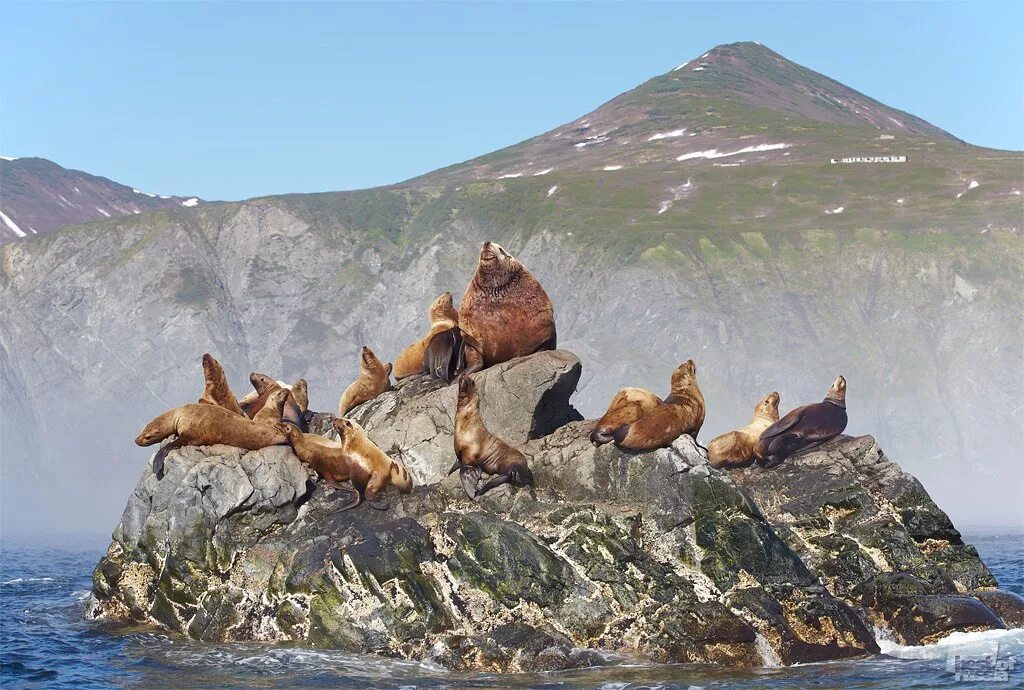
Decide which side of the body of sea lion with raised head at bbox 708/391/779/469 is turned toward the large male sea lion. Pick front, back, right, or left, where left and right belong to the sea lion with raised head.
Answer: back

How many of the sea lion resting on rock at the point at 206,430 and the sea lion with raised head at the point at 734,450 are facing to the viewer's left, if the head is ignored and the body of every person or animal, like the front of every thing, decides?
1

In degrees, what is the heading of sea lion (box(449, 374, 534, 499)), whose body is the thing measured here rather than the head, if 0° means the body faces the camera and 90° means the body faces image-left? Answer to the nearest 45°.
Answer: approximately 45°

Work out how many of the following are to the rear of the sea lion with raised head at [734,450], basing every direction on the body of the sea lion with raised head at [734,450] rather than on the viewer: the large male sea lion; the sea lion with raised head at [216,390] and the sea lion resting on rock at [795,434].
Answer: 2

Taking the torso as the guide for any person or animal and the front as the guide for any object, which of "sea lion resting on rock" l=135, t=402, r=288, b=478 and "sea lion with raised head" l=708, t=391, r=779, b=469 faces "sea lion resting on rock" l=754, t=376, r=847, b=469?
the sea lion with raised head

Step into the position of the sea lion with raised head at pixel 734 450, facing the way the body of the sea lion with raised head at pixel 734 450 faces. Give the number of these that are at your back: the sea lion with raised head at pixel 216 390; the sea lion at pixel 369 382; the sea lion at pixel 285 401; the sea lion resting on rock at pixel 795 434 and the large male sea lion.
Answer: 4

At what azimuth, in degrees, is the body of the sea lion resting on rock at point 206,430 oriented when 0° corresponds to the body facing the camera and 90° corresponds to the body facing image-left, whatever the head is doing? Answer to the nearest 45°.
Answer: approximately 90°

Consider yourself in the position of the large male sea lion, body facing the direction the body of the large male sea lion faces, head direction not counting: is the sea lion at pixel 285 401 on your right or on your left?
on your right

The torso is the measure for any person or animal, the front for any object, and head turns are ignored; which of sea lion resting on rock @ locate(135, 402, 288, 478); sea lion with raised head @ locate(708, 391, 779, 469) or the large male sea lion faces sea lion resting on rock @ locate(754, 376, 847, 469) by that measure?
the sea lion with raised head

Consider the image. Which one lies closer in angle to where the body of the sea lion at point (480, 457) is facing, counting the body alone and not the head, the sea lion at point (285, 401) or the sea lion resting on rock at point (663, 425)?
the sea lion

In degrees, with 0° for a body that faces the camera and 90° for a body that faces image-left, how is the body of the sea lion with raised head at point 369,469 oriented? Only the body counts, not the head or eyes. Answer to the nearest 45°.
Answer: approximately 45°

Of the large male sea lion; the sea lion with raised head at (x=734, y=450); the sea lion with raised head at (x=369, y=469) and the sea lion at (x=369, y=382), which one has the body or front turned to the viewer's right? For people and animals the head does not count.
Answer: the sea lion with raised head at (x=734, y=450)

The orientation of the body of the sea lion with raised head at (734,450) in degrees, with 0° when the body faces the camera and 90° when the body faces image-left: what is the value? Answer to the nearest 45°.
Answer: approximately 270°

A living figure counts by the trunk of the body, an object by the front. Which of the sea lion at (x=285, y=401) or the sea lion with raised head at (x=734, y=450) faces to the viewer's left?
the sea lion
